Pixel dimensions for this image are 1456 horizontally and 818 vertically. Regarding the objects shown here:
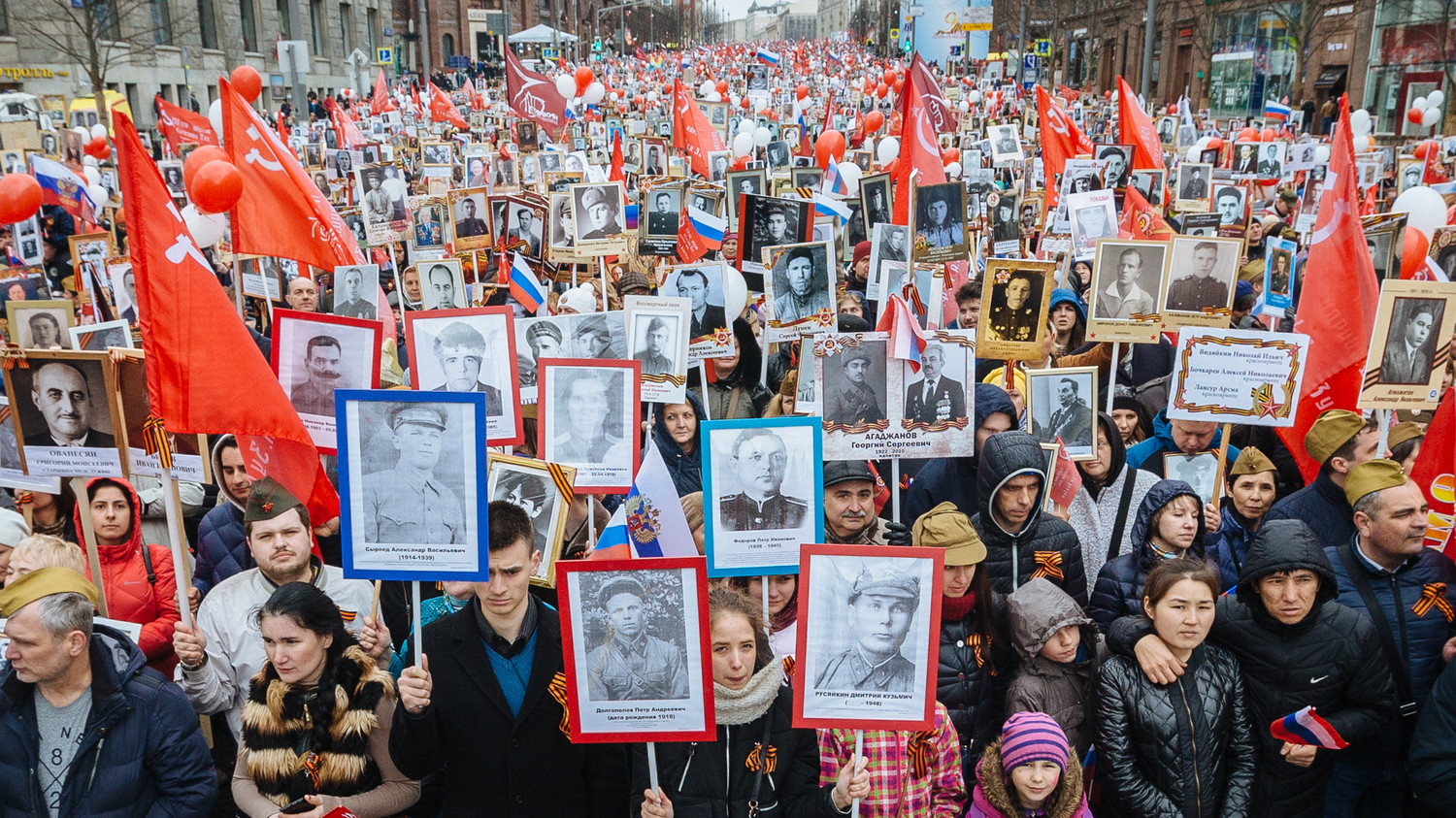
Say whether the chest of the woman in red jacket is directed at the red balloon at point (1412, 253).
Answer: no

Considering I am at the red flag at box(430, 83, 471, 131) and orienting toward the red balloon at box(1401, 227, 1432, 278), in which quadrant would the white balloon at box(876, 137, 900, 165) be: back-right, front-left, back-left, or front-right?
front-left

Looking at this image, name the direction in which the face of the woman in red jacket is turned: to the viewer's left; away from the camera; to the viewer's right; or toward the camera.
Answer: toward the camera

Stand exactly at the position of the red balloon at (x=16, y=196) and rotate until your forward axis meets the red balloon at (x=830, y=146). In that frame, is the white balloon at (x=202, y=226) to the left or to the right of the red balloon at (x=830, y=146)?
right

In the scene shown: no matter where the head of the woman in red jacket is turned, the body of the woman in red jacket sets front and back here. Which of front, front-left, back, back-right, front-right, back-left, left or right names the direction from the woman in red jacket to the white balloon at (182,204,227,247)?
back

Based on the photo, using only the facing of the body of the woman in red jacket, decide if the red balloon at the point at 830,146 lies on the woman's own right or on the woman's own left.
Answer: on the woman's own left

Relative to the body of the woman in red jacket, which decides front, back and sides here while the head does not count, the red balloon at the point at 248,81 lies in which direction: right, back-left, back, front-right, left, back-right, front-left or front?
back

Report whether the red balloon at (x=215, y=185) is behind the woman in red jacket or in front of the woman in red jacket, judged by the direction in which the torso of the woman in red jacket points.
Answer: behind

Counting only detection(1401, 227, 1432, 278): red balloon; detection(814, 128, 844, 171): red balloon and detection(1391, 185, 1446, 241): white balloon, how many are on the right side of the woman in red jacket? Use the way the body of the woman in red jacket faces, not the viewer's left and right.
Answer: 0

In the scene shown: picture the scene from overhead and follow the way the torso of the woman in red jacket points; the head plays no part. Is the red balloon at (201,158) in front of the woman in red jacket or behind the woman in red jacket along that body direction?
behind

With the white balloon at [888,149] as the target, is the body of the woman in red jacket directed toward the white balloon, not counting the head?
no

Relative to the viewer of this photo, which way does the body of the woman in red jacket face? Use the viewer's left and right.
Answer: facing the viewer

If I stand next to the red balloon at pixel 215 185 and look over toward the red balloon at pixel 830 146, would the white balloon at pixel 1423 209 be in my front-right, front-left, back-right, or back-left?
front-right

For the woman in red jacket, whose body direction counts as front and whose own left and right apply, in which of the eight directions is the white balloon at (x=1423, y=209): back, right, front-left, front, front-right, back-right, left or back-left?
left

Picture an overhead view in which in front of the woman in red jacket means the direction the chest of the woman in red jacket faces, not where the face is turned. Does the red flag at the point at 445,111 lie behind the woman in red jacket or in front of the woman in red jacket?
behind

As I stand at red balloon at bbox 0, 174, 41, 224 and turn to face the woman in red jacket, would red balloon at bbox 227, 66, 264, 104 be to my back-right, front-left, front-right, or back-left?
back-left
